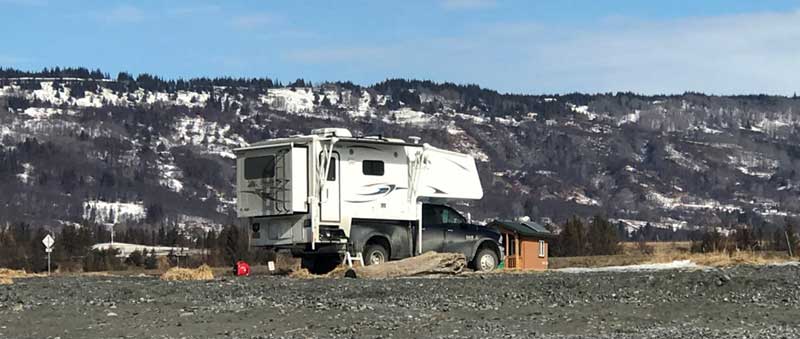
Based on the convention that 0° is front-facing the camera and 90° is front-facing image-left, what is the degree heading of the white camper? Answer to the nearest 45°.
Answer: approximately 225°

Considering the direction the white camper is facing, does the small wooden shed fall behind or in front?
in front
